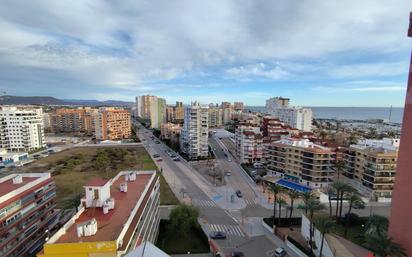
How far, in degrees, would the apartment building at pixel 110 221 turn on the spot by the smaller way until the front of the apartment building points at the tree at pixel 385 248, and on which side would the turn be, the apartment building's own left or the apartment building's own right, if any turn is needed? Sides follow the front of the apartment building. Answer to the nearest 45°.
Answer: approximately 45° to the apartment building's own right

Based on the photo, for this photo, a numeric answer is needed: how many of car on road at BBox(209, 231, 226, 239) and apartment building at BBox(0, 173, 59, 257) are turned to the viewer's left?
1

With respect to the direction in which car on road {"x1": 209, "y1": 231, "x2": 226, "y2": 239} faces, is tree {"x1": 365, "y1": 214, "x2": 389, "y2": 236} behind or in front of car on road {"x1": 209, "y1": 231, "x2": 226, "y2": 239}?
behind

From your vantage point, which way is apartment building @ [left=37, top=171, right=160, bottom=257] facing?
to the viewer's right

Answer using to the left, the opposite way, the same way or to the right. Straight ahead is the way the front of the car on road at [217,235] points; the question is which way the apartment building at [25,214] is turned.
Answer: the opposite way

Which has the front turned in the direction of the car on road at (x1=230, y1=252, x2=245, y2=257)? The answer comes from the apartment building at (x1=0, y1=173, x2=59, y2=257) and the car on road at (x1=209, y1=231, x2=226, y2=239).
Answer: the apartment building

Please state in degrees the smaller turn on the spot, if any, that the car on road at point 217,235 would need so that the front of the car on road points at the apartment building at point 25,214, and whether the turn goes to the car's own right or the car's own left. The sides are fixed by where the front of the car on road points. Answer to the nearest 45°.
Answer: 0° — it already faces it

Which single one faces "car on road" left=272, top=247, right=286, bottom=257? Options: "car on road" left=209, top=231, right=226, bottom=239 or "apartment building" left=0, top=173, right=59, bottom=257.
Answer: the apartment building

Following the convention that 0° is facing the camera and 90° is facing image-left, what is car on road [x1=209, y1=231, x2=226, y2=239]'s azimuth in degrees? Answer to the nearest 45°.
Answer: approximately 90°

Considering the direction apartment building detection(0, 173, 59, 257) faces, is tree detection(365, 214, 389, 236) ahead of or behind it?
ahead

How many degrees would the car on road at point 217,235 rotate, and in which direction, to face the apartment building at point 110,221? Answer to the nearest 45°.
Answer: approximately 135° to its right

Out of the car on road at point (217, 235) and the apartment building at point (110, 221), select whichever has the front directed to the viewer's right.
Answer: the apartment building
